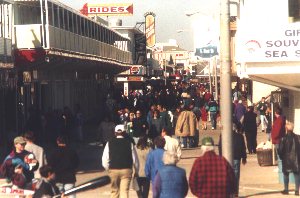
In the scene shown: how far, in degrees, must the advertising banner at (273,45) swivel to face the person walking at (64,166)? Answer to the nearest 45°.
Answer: approximately 45° to its right

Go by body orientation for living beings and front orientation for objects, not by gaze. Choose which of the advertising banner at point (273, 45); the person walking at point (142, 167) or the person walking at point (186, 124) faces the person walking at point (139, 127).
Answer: the person walking at point (142, 167)

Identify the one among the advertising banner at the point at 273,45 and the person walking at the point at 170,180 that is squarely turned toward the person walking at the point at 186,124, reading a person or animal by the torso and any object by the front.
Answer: the person walking at the point at 170,180

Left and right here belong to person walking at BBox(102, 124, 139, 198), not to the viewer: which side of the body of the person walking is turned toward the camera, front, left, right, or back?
back

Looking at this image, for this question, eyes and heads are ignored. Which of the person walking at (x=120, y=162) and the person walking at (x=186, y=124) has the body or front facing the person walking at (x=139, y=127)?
the person walking at (x=120, y=162)
